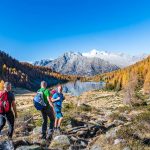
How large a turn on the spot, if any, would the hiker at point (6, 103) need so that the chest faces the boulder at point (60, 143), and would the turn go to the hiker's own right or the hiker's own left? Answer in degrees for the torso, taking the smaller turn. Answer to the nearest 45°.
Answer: approximately 45° to the hiker's own right

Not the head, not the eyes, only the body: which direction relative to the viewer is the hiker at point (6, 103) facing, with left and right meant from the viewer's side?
facing away from the viewer and to the right of the viewer

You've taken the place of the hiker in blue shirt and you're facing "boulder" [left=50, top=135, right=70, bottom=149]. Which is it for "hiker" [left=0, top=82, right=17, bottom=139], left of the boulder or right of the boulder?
right

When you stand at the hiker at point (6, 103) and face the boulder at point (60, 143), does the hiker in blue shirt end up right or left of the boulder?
left
